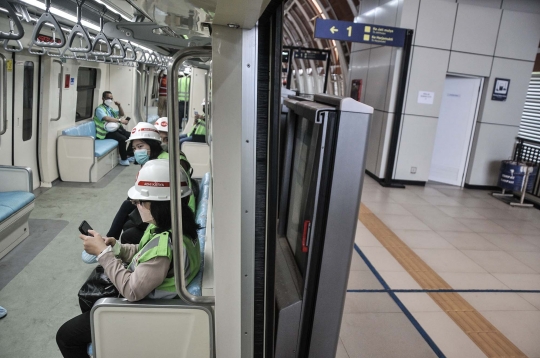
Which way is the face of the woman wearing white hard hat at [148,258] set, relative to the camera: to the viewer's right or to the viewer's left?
to the viewer's left

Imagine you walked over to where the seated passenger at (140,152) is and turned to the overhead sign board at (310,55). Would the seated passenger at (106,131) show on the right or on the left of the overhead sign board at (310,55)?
left

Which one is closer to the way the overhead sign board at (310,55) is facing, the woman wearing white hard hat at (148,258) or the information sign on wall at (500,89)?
the woman wearing white hard hat

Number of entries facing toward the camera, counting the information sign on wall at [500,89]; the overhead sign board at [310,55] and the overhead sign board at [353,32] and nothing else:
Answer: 3

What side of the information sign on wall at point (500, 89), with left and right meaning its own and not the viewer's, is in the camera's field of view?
front

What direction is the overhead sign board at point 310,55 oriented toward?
toward the camera

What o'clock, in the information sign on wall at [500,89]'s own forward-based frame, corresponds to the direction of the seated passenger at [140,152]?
The seated passenger is roughly at 1 o'clock from the information sign on wall.

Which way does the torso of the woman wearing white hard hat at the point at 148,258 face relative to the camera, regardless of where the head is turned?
to the viewer's left

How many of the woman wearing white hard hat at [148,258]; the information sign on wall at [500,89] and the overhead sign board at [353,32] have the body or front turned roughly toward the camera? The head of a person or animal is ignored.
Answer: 2

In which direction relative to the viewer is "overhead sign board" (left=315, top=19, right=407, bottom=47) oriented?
toward the camera

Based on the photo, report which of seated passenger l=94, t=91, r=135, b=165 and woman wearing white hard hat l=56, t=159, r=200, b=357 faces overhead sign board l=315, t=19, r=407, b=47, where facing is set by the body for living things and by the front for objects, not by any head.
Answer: the seated passenger

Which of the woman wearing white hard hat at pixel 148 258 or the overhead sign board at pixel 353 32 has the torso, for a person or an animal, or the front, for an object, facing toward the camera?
the overhead sign board

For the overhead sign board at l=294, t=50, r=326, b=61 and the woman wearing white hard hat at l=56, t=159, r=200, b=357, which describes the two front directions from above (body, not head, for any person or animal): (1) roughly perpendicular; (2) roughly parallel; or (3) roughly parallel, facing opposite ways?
roughly perpendicular

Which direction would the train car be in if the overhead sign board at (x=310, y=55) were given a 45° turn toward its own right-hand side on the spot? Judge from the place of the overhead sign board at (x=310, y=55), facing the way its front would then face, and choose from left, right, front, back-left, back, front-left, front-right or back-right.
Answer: front-left

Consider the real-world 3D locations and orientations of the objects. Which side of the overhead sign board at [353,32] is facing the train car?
front

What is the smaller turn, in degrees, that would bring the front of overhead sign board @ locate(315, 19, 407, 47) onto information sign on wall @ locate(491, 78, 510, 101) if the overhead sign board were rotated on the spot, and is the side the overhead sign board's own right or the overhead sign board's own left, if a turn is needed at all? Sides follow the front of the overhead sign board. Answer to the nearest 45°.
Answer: approximately 135° to the overhead sign board's own left

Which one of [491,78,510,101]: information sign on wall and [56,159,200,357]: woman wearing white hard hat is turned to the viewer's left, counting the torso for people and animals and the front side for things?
the woman wearing white hard hat
